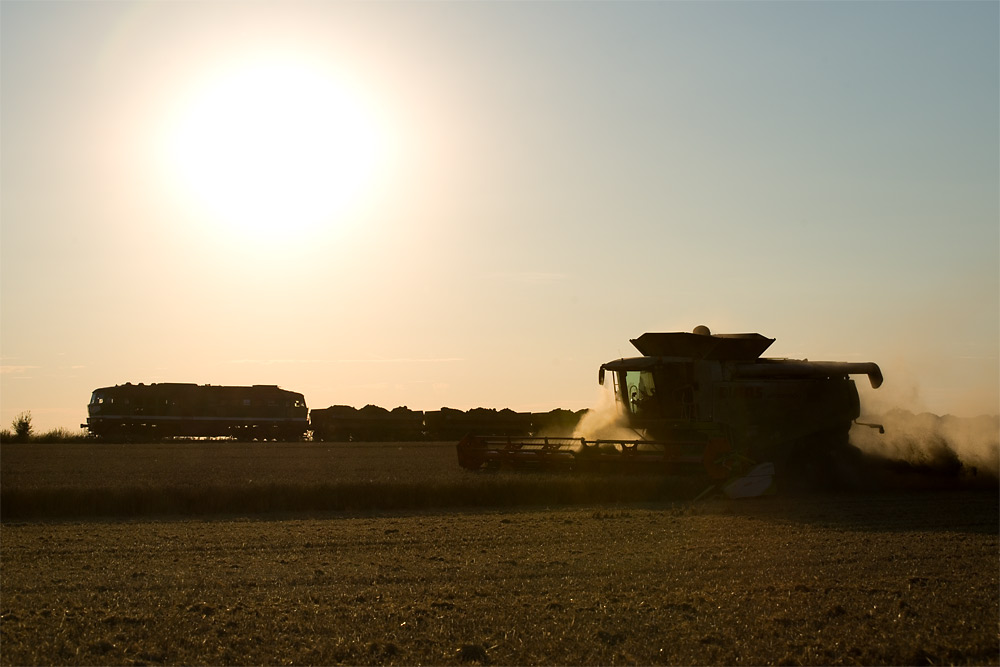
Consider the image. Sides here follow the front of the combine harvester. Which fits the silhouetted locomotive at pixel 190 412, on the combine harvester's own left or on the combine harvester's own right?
on the combine harvester's own right

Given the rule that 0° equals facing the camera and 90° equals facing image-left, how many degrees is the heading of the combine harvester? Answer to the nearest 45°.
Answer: approximately 45°
